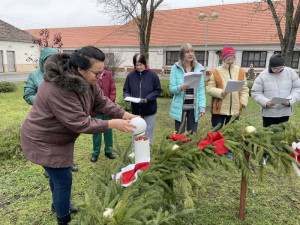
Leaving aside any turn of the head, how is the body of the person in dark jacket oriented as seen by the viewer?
toward the camera

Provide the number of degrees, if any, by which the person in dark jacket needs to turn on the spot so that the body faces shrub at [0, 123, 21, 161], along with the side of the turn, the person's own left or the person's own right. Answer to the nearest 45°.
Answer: approximately 90° to the person's own right

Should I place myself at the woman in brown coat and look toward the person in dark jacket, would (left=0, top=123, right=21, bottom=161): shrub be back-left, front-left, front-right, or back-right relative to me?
front-left

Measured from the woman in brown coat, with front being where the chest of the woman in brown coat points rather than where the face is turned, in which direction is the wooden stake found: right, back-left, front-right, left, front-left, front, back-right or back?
front

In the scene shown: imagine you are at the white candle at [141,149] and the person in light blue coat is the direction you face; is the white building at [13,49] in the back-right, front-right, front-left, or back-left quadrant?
front-left

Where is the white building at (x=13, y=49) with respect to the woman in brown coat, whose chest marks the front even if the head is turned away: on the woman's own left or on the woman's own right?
on the woman's own left

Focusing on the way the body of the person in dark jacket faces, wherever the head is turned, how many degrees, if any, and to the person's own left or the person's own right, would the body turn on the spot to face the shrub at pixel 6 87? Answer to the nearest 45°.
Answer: approximately 135° to the person's own right

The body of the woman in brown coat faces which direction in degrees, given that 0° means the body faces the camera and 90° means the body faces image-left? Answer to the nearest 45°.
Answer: approximately 270°

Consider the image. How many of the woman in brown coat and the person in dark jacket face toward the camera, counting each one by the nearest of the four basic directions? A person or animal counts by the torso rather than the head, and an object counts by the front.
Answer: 1

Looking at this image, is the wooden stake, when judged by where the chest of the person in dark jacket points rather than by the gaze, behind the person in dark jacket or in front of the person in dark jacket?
in front

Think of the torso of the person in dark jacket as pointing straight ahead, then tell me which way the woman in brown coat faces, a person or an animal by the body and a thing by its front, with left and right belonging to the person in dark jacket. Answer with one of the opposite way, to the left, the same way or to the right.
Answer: to the left
